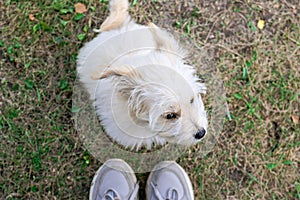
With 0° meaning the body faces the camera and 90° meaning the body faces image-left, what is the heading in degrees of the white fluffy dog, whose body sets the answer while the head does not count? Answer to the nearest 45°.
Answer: approximately 315°

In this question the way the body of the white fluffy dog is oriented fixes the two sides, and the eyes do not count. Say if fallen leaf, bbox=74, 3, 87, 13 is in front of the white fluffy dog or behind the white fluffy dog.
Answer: behind

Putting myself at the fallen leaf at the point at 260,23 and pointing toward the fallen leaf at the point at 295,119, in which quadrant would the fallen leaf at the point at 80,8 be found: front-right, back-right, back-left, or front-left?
back-right

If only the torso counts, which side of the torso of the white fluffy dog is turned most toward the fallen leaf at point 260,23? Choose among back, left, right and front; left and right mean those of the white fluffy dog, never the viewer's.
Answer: left

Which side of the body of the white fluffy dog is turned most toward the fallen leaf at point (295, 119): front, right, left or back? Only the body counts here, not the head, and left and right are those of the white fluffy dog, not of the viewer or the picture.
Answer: left
